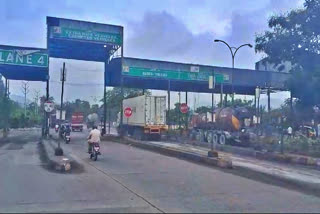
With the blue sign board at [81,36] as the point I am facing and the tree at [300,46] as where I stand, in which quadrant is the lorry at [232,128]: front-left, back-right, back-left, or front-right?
front-right

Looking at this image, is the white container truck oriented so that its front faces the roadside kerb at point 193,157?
no

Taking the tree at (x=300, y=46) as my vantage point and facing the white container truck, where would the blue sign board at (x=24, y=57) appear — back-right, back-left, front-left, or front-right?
front-left
